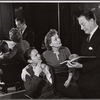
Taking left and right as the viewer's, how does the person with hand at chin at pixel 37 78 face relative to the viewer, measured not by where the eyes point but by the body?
facing the viewer and to the right of the viewer

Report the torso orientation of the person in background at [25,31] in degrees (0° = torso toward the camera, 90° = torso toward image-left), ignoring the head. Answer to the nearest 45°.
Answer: approximately 45°

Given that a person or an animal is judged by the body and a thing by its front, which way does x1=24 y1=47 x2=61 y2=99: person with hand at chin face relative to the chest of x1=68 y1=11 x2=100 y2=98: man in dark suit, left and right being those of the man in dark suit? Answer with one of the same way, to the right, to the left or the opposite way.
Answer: to the left

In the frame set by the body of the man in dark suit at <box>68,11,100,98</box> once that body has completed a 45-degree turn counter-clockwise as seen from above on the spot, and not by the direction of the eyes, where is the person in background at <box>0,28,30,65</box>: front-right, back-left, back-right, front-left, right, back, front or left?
right

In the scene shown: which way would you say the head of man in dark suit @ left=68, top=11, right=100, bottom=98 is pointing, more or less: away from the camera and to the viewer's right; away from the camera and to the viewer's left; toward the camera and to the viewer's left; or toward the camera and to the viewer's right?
toward the camera and to the viewer's left

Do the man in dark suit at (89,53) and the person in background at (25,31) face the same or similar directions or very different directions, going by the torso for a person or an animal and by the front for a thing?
same or similar directions

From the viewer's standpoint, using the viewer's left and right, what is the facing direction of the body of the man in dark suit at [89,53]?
facing the viewer and to the left of the viewer
